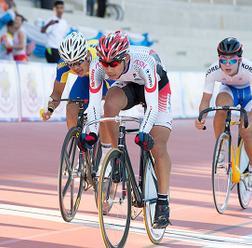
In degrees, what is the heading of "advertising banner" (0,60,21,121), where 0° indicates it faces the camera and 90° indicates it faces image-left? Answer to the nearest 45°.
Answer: approximately 0°

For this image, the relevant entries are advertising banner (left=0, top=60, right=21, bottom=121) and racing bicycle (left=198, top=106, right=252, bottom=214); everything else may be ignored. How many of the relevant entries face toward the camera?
2

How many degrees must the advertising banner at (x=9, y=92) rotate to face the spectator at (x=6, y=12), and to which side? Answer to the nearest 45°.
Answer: approximately 180°

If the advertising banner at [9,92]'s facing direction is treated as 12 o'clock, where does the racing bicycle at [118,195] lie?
The racing bicycle is roughly at 12 o'clock from the advertising banner.

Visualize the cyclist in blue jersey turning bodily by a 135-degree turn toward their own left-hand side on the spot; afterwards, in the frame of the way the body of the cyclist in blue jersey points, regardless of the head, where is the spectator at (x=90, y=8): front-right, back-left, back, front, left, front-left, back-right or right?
left

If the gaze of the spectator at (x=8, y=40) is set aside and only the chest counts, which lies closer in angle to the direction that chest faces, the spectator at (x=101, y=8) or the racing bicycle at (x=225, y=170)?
the racing bicycle

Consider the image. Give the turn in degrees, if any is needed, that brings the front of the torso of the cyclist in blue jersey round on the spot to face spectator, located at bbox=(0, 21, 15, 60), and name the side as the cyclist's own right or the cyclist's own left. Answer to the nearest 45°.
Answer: approximately 135° to the cyclist's own right

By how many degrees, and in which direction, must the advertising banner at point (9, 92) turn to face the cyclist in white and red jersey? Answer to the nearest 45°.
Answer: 0° — it already faces them
